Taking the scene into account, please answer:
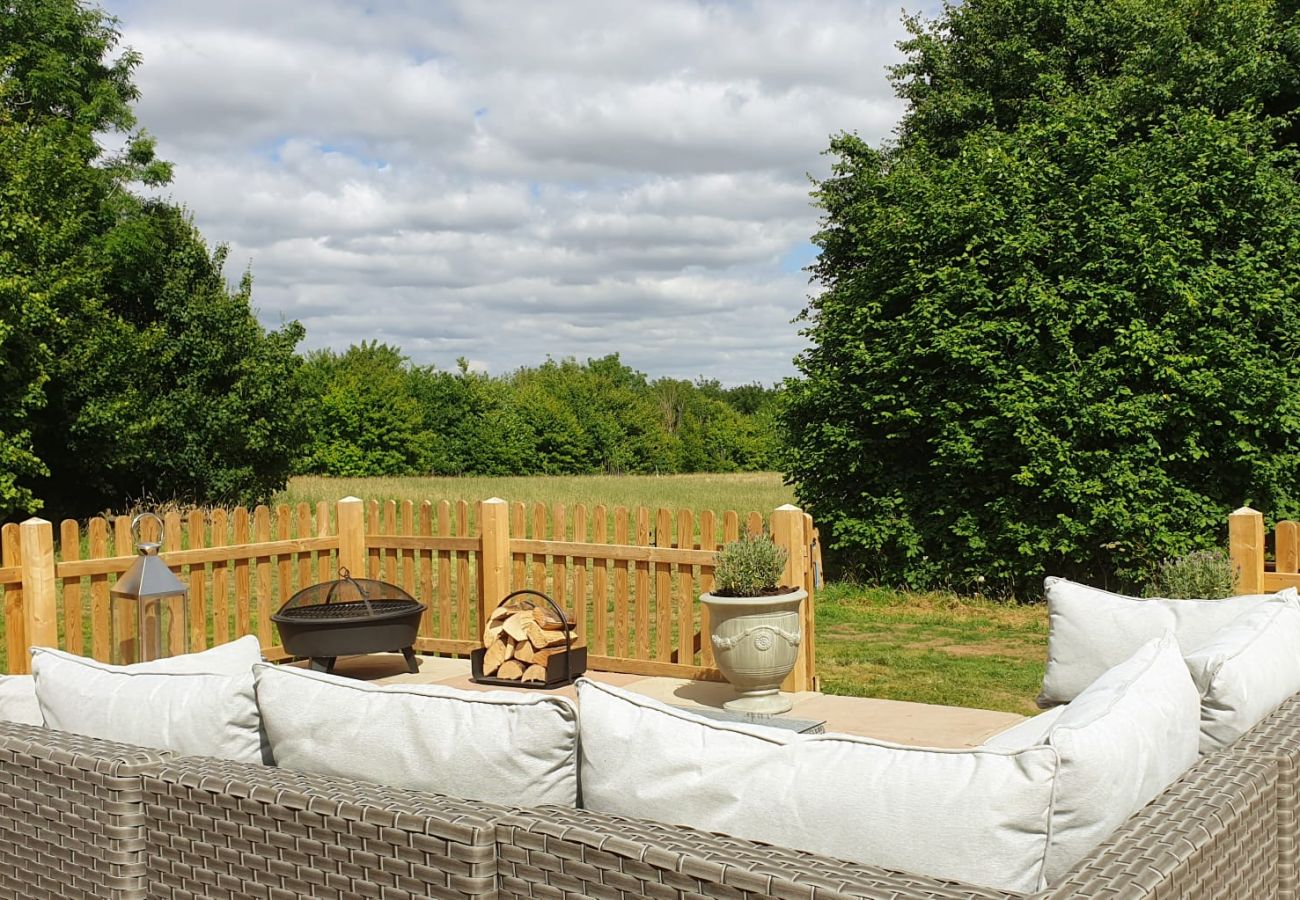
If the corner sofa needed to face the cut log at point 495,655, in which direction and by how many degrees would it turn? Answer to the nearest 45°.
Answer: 0° — it already faces it

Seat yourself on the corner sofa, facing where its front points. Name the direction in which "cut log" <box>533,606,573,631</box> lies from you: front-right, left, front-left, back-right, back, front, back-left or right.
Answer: front

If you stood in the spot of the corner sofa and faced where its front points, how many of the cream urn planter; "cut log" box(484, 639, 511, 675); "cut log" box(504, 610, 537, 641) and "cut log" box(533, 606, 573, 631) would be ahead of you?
4

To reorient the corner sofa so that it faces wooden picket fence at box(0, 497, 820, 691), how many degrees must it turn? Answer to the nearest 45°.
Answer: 0° — it already faces it

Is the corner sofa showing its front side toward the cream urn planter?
yes

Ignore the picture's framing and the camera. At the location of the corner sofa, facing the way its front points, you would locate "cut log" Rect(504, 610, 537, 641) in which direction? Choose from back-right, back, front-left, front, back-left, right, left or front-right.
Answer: front

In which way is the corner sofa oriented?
away from the camera

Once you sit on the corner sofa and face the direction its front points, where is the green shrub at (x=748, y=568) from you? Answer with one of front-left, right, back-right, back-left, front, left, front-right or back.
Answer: front

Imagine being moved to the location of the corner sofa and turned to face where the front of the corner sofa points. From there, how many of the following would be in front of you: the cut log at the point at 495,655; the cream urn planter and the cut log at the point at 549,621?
3

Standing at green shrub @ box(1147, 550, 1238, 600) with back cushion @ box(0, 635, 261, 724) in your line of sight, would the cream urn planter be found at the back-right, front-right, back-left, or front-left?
front-right
